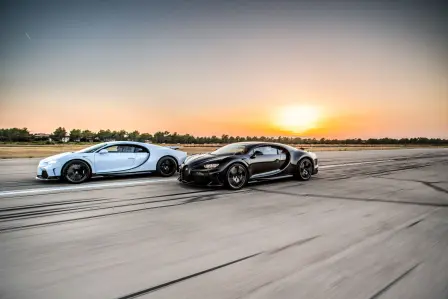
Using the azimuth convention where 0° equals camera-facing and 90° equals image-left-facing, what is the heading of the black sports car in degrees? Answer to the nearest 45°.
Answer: approximately 45°

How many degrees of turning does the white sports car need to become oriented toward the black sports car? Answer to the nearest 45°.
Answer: approximately 135° to its left

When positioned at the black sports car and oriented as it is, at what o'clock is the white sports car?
The white sports car is roughly at 2 o'clock from the black sports car.

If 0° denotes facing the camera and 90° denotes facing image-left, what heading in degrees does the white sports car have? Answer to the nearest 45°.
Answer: approximately 90°
